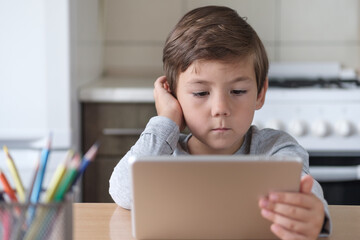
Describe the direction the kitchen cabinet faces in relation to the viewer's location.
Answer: facing the viewer

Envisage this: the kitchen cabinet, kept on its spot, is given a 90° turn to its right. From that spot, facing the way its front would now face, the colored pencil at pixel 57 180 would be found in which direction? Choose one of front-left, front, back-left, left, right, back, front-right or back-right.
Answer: left

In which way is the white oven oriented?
toward the camera

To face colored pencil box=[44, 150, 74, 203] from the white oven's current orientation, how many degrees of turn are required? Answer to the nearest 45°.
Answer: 0° — it already faces it

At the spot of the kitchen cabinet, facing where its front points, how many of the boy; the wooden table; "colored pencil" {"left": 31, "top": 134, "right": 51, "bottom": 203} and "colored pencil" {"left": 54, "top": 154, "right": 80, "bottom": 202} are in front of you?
4

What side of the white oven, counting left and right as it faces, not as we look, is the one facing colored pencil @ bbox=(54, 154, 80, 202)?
front

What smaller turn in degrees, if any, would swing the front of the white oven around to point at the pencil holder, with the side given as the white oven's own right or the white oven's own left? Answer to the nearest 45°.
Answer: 0° — it already faces it

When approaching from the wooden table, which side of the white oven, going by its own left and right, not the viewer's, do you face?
front

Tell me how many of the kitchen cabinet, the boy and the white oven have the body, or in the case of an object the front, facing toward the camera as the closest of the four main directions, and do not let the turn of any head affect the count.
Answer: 3

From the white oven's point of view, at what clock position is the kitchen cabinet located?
The kitchen cabinet is roughly at 3 o'clock from the white oven.
